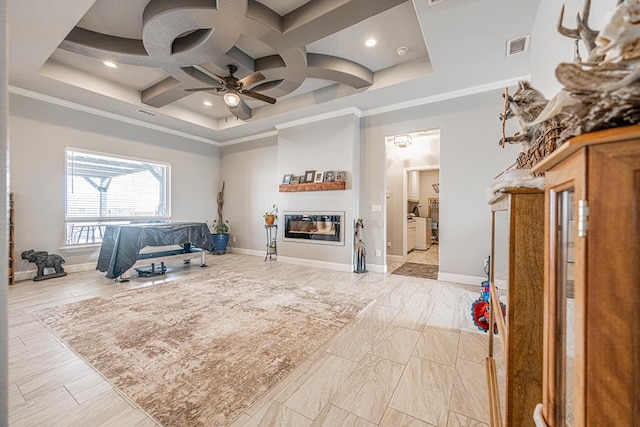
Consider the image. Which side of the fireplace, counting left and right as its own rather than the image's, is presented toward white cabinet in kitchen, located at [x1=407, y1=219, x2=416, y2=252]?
back

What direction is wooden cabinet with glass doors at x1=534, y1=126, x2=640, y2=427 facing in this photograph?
to the viewer's left

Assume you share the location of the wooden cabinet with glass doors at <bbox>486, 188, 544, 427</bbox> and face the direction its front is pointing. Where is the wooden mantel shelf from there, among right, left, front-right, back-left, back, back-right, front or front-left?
front-right

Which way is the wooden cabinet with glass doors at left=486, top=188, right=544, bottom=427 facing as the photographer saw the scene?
facing to the left of the viewer

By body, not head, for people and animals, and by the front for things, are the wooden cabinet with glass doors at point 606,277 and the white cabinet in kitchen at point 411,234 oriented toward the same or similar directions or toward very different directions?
very different directions

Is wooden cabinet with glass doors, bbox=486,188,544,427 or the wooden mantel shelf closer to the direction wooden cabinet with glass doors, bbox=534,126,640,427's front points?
the wooden mantel shelf

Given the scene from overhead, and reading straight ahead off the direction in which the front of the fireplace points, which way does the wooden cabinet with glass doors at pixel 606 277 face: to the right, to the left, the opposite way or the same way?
to the right

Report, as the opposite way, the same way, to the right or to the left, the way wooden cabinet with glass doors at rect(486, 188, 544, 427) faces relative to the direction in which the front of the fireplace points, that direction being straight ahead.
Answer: to the right

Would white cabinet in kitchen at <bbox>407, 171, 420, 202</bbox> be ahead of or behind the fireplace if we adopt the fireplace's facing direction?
behind

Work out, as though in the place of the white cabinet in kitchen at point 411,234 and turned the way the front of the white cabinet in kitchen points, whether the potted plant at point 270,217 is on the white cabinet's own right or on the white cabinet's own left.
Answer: on the white cabinet's own right

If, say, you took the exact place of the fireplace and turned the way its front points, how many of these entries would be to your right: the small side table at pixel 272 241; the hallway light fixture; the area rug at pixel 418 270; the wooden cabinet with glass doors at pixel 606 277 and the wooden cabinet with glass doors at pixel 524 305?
1

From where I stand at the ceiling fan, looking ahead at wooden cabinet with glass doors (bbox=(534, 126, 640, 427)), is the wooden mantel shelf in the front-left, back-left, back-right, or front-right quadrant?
back-left

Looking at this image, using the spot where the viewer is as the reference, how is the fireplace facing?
facing the viewer and to the left of the viewer

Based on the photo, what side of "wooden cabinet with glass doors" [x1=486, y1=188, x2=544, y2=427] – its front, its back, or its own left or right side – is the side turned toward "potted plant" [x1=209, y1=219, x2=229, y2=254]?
front

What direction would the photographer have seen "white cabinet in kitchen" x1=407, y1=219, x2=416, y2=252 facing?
facing the viewer and to the right of the viewer

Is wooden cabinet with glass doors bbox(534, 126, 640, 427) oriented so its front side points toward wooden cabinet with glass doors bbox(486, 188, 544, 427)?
no

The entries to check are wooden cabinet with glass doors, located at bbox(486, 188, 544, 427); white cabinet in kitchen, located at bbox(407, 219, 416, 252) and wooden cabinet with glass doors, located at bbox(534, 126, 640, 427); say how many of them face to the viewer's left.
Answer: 2
